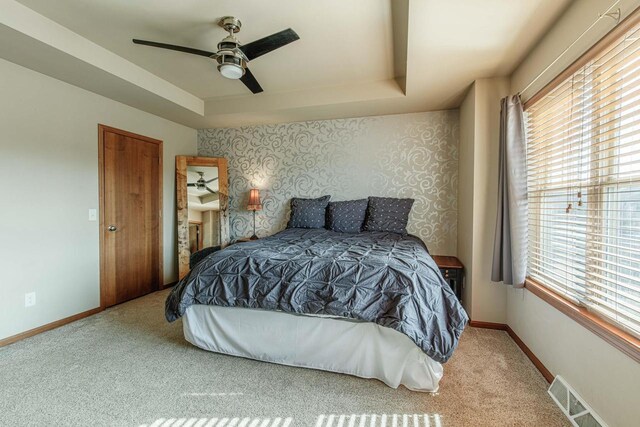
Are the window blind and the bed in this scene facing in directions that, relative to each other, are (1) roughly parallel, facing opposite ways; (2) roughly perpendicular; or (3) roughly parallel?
roughly perpendicular

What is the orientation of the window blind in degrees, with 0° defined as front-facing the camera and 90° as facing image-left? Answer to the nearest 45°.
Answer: approximately 45°

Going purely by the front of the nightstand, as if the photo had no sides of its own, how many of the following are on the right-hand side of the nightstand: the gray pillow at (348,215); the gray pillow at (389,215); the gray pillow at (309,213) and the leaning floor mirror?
4

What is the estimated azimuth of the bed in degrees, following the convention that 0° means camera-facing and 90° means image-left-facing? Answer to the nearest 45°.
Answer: approximately 0°

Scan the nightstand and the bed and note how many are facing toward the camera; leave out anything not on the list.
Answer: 2

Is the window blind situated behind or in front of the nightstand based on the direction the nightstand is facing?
in front

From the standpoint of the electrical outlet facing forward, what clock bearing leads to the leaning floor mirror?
The leaning floor mirror is roughly at 10 o'clock from the electrical outlet.

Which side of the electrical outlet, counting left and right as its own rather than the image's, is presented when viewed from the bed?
front

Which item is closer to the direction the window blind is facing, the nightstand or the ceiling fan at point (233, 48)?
the ceiling fan

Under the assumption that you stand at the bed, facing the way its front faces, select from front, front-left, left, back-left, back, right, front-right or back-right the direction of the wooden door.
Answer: back-right
